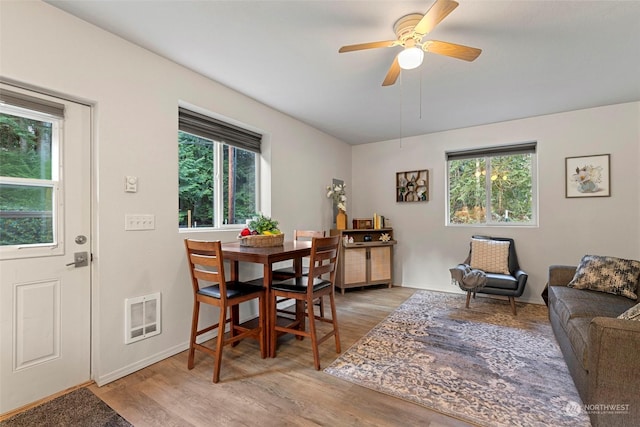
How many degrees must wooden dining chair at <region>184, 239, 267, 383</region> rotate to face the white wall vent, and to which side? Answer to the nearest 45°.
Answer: approximately 90° to its left

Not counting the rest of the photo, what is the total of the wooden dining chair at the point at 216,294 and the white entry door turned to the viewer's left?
0

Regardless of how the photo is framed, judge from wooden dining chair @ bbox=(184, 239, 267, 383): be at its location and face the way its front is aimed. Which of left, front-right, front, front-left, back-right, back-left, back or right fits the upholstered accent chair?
front-right

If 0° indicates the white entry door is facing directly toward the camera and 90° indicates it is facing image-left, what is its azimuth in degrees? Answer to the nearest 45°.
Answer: approximately 315°

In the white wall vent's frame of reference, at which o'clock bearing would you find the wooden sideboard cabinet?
The wooden sideboard cabinet is roughly at 10 o'clock from the white wall vent.

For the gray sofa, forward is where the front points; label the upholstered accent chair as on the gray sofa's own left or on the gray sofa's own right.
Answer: on the gray sofa's own right

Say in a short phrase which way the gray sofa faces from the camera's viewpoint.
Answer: facing to the left of the viewer

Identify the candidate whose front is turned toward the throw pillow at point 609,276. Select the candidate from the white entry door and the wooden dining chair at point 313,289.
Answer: the white entry door

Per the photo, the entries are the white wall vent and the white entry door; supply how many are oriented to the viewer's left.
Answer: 0

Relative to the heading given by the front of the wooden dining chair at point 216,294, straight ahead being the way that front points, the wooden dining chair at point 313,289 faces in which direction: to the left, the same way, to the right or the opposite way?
to the left
